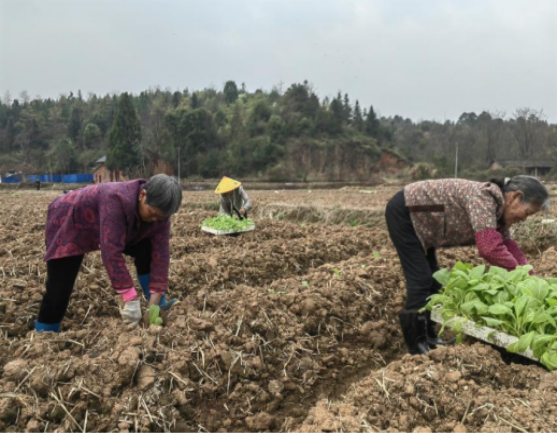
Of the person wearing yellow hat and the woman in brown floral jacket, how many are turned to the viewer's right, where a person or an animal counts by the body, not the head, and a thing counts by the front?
1

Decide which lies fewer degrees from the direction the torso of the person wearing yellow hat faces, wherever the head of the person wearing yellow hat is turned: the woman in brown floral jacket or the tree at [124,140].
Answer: the woman in brown floral jacket

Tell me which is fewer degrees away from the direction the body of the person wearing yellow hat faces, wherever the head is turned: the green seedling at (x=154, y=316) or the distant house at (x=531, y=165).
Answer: the green seedling

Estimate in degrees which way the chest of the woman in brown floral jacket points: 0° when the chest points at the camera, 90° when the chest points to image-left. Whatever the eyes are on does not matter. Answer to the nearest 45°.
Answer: approximately 270°

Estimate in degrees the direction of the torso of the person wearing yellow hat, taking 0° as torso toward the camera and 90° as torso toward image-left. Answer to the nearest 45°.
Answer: approximately 45°

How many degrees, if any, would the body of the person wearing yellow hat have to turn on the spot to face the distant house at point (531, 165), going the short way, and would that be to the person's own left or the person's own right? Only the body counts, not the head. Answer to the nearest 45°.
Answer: approximately 180°

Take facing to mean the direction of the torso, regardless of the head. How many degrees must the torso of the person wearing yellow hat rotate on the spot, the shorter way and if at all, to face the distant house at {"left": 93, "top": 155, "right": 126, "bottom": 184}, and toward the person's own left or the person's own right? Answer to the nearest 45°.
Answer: approximately 135° to the person's own right

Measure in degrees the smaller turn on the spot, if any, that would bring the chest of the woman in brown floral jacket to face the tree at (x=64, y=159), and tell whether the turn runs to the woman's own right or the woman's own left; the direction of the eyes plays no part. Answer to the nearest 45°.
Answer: approximately 135° to the woman's own left

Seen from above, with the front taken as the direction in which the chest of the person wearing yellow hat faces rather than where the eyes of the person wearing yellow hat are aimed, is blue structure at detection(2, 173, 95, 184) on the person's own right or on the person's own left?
on the person's own right

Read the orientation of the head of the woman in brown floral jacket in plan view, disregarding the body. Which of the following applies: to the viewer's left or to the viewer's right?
to the viewer's right

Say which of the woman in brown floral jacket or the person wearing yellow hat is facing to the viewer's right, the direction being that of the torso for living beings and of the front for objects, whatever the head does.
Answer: the woman in brown floral jacket

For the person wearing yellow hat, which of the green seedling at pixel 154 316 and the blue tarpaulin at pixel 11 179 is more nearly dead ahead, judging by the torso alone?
the green seedling
